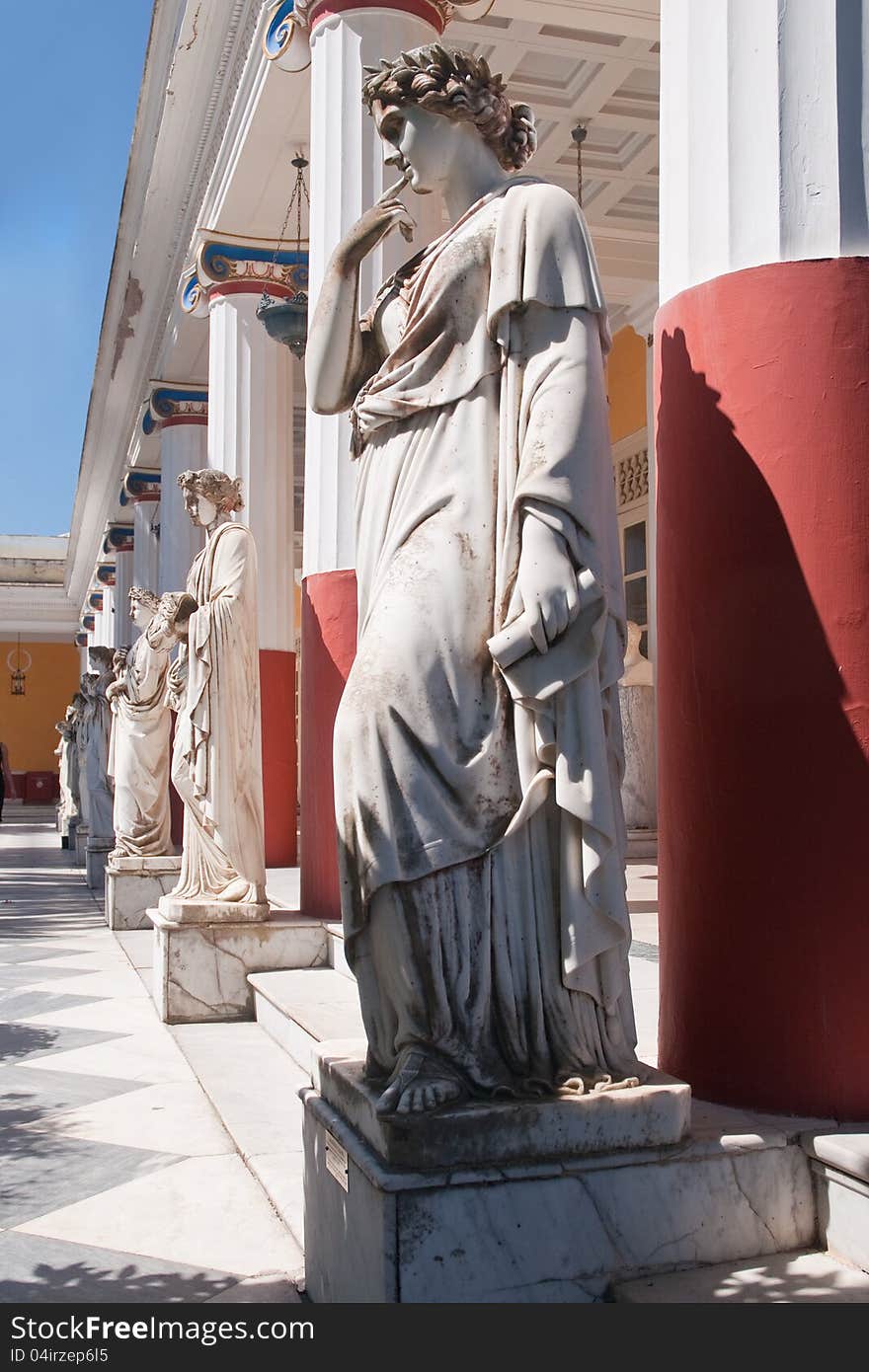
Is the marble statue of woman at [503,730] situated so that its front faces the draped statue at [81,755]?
no

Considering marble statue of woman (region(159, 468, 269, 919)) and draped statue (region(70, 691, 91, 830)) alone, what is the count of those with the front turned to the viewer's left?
2

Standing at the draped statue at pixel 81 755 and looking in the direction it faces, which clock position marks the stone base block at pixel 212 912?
The stone base block is roughly at 9 o'clock from the draped statue.

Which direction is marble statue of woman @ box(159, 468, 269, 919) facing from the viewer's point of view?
to the viewer's left

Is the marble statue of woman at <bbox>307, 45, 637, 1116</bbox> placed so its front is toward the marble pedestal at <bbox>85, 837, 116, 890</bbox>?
no

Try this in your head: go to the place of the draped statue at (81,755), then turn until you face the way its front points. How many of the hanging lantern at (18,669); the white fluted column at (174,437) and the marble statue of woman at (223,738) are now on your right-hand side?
1

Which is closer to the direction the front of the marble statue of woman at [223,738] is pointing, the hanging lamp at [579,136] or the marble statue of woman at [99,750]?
the marble statue of woman

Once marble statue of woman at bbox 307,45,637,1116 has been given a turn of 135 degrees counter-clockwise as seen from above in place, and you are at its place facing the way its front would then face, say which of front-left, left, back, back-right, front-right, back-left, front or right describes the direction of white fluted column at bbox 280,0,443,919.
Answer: left

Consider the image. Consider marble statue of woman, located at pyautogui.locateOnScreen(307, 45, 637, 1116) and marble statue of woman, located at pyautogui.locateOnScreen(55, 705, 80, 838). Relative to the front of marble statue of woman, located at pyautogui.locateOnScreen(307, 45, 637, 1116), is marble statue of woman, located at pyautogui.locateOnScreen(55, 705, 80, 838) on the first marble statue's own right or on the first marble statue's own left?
on the first marble statue's own right

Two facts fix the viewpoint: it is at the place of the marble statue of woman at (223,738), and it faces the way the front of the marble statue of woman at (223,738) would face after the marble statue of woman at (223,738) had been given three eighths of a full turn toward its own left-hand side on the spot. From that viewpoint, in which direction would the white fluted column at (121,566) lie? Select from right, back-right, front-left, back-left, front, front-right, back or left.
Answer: back-left

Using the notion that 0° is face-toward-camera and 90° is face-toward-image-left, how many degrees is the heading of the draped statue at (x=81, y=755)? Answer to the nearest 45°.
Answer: approximately 90°

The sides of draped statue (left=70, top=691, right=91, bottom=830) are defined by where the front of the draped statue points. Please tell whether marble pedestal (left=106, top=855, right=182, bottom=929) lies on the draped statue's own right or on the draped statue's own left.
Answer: on the draped statue's own left

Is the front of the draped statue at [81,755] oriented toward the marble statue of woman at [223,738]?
no

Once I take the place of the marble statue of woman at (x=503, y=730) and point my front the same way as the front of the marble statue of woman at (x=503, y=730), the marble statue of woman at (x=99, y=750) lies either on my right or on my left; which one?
on my right

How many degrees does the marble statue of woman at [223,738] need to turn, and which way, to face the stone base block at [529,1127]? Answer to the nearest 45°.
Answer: approximately 90° to its left

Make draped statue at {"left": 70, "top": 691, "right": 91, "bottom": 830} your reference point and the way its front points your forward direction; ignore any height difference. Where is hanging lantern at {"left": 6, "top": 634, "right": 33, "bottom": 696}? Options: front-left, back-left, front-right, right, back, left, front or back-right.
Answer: right

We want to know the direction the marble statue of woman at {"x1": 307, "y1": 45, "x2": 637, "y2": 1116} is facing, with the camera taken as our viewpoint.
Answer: facing the viewer and to the left of the viewer

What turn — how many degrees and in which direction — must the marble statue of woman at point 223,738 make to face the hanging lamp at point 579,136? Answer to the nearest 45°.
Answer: approximately 135° to its right
